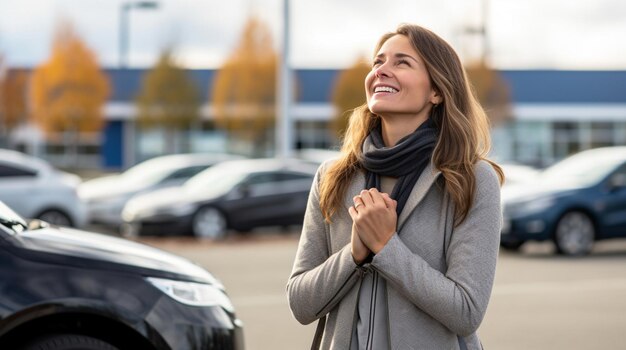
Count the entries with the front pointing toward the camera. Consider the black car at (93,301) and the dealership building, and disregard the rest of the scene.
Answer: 1

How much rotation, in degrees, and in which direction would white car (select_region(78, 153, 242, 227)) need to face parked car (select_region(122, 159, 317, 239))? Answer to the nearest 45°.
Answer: approximately 90° to its left

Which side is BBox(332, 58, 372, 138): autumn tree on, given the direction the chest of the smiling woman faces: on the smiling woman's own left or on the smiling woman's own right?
on the smiling woman's own right

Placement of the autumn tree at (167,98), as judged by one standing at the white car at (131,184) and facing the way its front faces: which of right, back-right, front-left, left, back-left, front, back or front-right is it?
back-right

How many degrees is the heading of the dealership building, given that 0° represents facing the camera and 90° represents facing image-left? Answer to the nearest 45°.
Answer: approximately 0°

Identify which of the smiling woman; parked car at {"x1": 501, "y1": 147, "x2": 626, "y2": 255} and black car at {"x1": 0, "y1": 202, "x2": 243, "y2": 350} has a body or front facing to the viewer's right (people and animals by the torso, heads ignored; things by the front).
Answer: the black car

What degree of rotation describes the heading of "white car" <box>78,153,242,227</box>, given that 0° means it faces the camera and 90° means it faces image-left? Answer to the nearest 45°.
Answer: approximately 45°

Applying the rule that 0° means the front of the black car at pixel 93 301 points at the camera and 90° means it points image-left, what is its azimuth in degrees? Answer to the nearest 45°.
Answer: approximately 270°

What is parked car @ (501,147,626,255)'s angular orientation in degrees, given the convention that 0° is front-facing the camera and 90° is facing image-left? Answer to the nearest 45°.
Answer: approximately 45°

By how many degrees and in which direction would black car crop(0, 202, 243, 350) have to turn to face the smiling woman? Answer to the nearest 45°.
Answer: approximately 45° to its right
